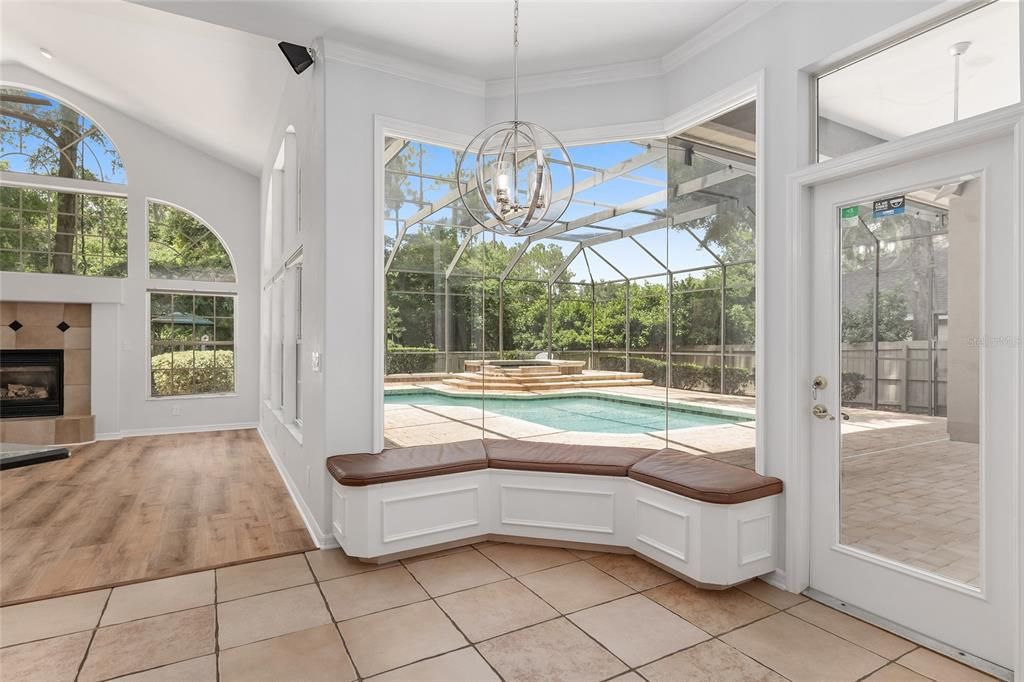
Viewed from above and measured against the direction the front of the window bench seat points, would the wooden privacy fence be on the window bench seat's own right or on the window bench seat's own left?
on the window bench seat's own left

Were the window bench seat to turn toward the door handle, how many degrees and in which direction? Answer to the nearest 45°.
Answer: approximately 90° to its left

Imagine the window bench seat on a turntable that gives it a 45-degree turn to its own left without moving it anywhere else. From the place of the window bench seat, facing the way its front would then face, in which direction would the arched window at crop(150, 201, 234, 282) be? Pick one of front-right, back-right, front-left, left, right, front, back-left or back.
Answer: back

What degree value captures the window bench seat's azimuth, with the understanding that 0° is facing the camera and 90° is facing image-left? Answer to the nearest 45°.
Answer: approximately 0°

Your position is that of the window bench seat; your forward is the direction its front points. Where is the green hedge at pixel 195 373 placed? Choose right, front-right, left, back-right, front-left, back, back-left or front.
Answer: back-right

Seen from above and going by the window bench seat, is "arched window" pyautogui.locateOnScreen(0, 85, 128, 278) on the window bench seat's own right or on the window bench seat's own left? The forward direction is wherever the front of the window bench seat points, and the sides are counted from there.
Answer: on the window bench seat's own right
